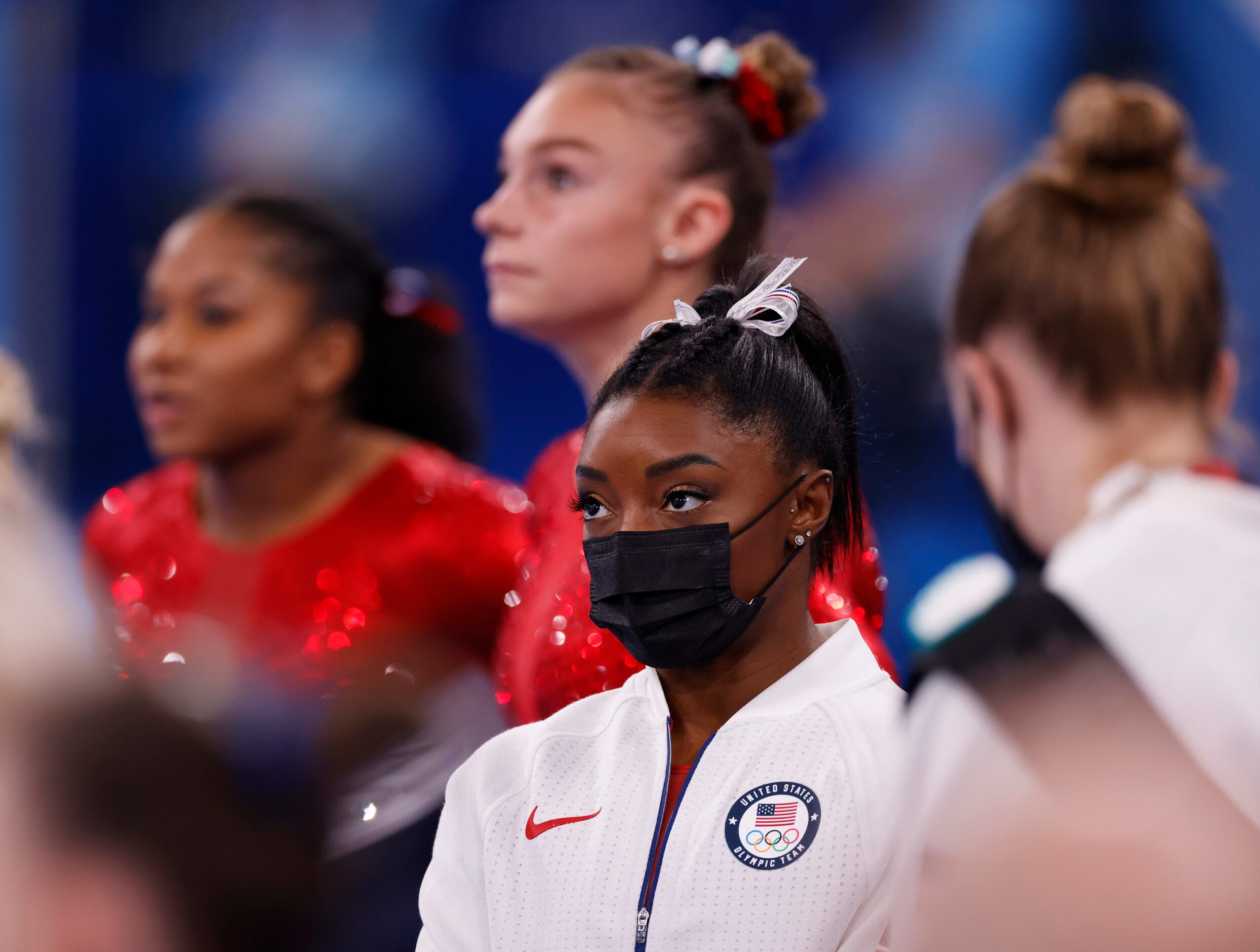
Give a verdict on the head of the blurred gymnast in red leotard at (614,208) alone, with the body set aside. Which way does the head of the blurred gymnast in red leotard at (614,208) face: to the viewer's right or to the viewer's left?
to the viewer's left

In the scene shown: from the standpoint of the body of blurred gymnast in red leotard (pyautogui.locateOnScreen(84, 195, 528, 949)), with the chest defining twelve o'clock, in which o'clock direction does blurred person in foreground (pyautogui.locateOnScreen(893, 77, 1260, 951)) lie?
The blurred person in foreground is roughly at 10 o'clock from the blurred gymnast in red leotard.

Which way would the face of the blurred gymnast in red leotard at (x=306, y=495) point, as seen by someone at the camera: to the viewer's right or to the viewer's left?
to the viewer's left

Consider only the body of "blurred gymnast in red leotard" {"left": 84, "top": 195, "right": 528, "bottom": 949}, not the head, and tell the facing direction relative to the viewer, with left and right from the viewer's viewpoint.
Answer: facing the viewer and to the left of the viewer

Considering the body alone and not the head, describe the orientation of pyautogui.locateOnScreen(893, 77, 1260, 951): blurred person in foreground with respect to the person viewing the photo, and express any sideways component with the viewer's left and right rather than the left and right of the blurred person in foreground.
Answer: facing away from the viewer and to the left of the viewer

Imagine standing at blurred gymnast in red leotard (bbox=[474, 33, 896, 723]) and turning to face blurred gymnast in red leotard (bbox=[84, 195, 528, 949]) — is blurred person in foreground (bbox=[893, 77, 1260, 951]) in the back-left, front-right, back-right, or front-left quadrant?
back-left

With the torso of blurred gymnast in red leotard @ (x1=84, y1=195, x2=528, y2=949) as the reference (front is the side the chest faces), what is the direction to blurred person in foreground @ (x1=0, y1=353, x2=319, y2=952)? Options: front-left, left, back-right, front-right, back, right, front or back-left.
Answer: front-left

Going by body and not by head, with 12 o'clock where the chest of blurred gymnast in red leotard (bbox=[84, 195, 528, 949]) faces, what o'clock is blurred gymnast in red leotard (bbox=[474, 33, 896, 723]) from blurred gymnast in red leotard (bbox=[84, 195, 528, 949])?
blurred gymnast in red leotard (bbox=[474, 33, 896, 723]) is roughly at 9 o'clock from blurred gymnast in red leotard (bbox=[84, 195, 528, 949]).

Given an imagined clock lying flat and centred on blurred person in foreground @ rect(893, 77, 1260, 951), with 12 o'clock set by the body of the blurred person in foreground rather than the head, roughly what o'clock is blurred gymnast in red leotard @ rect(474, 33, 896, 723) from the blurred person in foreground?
The blurred gymnast in red leotard is roughly at 1 o'clock from the blurred person in foreground.

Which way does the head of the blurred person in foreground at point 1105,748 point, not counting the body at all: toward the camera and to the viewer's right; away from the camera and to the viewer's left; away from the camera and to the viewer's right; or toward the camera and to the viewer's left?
away from the camera and to the viewer's left

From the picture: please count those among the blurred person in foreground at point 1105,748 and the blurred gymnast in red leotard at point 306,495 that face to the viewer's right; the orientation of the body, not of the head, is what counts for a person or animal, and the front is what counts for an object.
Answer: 0
